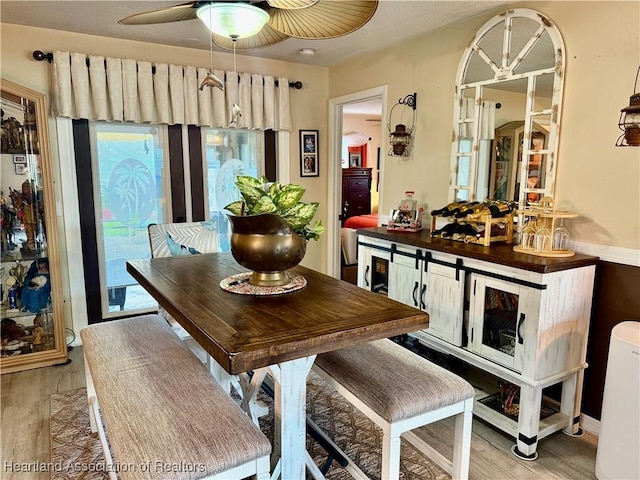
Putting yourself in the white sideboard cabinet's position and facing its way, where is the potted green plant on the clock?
The potted green plant is roughly at 12 o'clock from the white sideboard cabinet.

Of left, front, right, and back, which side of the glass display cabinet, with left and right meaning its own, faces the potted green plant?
front

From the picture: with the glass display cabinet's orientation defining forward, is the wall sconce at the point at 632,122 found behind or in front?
in front

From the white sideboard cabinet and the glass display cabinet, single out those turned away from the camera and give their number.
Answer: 0

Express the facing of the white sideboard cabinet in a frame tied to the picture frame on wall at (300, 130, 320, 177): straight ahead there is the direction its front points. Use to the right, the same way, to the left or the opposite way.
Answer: to the right

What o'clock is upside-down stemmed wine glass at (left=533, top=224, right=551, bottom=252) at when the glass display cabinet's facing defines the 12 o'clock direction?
The upside-down stemmed wine glass is roughly at 12 o'clock from the glass display cabinet.

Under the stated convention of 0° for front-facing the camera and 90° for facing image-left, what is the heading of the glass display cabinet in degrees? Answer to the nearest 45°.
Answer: approximately 315°

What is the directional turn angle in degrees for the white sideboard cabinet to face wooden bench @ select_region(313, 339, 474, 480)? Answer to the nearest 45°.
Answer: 0° — it already faces it

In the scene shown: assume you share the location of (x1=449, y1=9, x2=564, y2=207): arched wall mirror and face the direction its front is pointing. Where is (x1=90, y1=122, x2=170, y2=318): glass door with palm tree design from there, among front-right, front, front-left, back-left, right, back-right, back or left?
front-right

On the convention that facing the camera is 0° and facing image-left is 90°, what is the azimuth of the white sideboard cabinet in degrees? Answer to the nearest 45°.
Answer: approximately 45°

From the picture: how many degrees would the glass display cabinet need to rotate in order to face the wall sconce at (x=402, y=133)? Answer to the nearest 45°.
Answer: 0° — it already faces it

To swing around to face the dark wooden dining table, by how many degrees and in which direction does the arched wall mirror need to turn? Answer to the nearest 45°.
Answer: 0° — it already faces it

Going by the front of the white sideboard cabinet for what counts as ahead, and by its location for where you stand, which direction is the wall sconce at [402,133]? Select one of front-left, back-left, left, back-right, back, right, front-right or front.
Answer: right

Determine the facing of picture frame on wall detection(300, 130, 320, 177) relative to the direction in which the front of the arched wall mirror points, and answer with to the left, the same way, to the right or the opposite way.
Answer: to the left
